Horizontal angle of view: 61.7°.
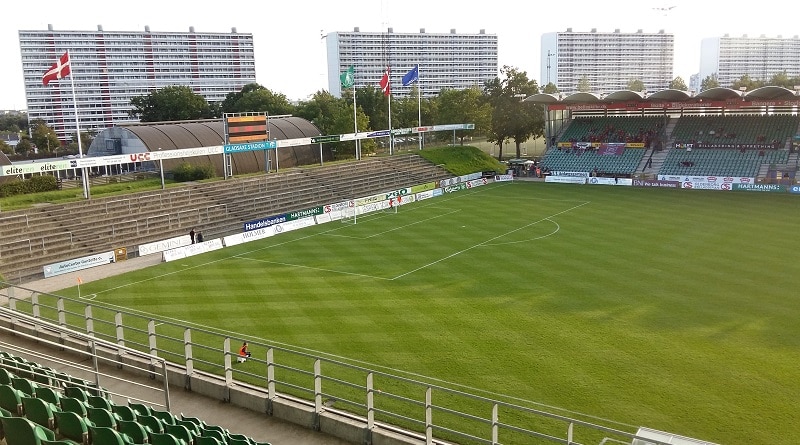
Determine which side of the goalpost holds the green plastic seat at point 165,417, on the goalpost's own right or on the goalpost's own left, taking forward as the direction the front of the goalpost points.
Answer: on the goalpost's own right

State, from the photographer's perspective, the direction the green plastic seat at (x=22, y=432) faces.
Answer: facing away from the viewer and to the right of the viewer

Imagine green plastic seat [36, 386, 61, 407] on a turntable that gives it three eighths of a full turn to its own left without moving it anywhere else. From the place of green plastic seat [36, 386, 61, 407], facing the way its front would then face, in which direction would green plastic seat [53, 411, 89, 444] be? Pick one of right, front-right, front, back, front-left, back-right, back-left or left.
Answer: left

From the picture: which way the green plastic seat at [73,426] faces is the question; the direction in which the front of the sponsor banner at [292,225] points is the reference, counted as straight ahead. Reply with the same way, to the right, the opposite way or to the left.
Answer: to the left

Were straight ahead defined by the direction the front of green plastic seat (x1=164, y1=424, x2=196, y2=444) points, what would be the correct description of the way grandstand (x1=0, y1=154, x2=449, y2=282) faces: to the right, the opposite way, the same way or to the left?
to the right

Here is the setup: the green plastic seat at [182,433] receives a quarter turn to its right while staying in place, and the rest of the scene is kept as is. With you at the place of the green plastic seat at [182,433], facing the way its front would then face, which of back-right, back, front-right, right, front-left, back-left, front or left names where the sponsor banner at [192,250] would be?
back-left

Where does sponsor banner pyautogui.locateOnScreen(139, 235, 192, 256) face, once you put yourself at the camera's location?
facing the viewer and to the right of the viewer

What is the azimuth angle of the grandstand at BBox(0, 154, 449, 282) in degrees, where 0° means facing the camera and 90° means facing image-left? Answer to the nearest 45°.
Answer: approximately 315°

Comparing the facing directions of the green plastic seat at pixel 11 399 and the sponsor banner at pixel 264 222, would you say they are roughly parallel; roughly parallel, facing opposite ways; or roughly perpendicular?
roughly perpendicular

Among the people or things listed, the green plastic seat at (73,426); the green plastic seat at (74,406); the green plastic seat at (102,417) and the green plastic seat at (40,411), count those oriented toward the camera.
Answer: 0

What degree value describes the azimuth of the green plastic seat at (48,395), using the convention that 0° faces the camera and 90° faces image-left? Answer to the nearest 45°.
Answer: approximately 225°

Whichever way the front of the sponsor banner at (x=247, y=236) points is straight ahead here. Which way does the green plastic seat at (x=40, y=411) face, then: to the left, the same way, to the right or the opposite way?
to the left

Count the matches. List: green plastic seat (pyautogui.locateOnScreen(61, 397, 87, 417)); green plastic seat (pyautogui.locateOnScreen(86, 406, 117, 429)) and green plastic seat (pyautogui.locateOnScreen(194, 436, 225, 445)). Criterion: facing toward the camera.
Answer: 0

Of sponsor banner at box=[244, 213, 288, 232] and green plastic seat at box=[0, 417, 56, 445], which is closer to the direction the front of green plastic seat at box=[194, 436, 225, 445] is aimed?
the sponsor banner

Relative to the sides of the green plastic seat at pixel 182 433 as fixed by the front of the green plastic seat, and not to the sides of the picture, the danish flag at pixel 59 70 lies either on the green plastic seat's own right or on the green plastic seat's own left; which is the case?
on the green plastic seat's own left

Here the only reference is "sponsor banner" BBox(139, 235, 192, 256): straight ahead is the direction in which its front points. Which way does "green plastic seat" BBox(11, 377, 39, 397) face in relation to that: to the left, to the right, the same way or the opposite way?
to the left

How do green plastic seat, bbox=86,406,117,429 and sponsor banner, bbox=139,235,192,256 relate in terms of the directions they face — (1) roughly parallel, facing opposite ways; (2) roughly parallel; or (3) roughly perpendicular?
roughly perpendicular

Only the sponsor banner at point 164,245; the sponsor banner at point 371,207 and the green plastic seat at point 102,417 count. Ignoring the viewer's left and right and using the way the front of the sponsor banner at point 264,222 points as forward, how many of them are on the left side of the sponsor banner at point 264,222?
1
